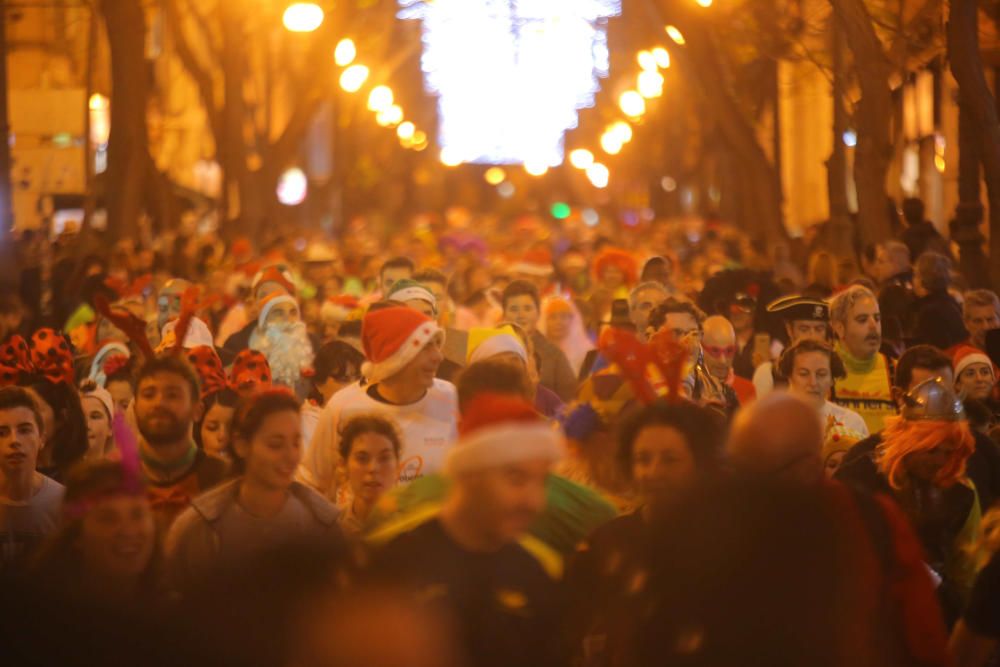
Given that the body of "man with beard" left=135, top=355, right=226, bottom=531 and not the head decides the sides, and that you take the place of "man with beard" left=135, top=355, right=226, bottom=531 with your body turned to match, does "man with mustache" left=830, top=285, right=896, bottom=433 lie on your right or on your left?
on your left

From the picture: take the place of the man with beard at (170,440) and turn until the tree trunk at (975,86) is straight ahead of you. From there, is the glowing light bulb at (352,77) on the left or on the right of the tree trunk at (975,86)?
left

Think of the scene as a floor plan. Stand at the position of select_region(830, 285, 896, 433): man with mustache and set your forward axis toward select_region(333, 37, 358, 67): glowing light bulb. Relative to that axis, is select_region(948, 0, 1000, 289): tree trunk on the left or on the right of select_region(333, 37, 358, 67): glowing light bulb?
right

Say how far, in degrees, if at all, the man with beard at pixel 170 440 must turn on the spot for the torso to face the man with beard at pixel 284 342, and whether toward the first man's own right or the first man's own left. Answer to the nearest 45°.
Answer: approximately 180°

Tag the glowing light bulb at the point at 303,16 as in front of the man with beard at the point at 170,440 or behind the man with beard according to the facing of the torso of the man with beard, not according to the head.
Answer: behind

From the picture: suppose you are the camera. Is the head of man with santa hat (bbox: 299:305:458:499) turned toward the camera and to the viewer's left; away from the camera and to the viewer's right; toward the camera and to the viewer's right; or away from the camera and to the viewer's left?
toward the camera and to the viewer's right

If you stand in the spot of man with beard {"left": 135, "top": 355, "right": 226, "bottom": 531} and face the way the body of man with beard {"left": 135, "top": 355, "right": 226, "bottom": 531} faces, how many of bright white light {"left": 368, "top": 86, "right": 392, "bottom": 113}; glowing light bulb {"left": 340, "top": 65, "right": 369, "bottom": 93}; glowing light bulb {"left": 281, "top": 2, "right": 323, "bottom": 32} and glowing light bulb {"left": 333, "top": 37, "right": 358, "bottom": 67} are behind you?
4

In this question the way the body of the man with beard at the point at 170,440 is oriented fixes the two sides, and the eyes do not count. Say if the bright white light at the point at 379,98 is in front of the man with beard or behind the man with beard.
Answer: behind

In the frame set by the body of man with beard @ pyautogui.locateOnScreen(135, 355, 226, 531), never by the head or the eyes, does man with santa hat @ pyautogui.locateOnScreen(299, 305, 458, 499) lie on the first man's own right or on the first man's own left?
on the first man's own left

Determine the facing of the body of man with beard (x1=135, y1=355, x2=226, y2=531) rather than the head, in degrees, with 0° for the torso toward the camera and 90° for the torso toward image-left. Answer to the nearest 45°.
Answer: approximately 0°
